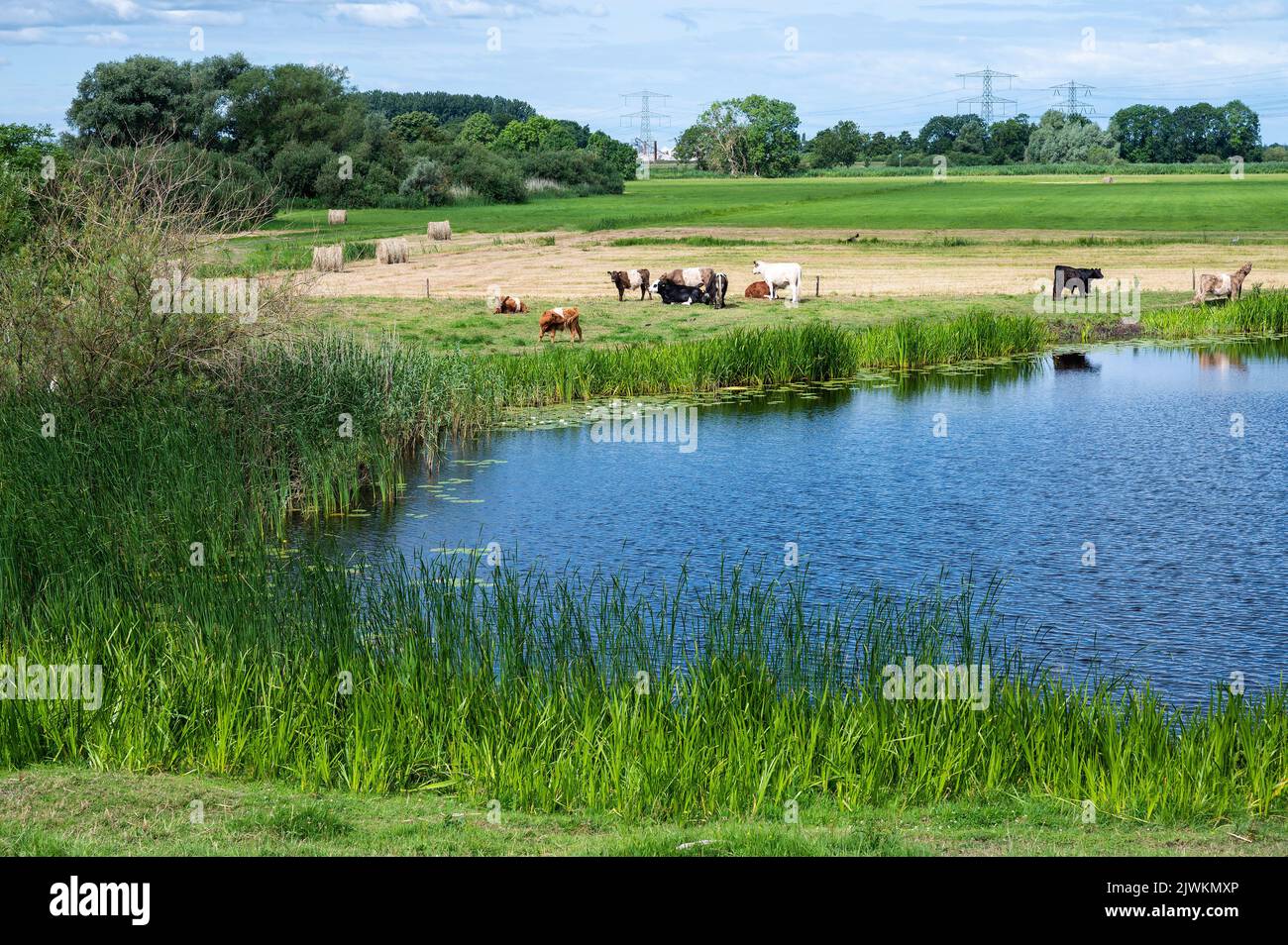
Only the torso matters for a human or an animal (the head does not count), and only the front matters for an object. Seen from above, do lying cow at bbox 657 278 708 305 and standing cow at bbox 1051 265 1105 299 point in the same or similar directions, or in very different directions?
very different directions

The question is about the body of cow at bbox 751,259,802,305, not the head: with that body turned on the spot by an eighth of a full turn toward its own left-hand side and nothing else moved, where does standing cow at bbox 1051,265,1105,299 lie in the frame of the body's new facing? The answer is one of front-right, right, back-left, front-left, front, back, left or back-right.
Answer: back

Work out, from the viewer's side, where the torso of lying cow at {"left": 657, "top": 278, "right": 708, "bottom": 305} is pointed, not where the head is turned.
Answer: to the viewer's left

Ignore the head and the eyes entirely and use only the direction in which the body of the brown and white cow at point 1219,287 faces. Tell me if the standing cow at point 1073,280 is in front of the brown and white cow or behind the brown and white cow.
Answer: behind

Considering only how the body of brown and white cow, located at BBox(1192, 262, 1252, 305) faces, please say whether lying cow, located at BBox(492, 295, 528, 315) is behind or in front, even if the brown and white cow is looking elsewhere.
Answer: behind

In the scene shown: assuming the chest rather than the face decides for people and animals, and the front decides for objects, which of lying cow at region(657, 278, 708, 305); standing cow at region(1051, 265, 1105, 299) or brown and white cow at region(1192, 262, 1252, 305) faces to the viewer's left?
the lying cow

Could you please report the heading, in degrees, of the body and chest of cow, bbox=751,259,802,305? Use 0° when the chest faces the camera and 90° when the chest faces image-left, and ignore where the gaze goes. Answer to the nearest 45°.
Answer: approximately 135°

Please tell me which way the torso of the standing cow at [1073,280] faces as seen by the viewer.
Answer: to the viewer's right

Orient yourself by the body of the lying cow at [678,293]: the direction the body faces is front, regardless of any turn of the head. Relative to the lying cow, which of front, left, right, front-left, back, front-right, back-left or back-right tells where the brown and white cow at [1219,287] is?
back

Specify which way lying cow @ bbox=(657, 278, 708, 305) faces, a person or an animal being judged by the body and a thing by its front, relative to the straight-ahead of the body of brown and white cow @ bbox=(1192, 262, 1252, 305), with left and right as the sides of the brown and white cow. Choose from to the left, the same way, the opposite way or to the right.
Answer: the opposite way

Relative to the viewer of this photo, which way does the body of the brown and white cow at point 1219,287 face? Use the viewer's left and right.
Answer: facing to the right of the viewer

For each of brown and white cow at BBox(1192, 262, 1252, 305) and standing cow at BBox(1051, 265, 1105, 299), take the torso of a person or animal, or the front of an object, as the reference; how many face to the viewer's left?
0
